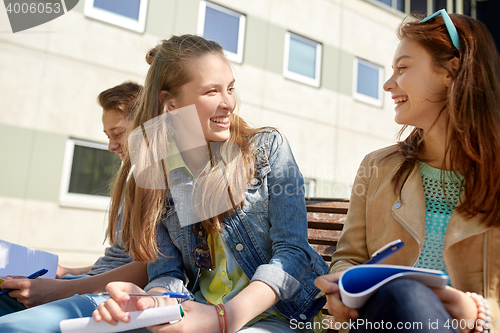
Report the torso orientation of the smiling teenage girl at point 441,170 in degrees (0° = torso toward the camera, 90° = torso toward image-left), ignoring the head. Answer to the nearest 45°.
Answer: approximately 45°

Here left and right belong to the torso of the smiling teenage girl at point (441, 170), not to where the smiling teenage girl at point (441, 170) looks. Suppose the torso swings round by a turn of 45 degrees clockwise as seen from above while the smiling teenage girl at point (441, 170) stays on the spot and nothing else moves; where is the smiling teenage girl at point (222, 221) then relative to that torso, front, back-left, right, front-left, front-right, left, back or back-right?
front

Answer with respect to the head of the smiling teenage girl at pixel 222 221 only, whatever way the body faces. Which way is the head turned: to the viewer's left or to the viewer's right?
to the viewer's right

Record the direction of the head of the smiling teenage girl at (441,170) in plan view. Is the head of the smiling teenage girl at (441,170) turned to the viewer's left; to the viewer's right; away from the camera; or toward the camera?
to the viewer's left
